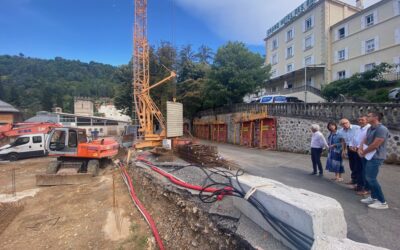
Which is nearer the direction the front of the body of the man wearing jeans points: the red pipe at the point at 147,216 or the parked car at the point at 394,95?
the red pipe

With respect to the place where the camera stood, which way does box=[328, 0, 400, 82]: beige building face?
facing the viewer and to the left of the viewer

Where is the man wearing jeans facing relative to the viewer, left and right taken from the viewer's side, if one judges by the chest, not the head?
facing to the left of the viewer

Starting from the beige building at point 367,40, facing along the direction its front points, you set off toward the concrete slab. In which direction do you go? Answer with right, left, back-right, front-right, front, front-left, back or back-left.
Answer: front-left

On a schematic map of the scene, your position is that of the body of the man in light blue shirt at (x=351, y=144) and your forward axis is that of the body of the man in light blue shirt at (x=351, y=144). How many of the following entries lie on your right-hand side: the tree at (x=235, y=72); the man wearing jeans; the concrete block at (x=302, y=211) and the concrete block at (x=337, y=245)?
1

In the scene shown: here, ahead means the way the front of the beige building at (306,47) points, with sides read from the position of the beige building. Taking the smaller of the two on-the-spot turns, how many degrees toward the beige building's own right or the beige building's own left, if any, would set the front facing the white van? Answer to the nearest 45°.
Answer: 0° — it already faces it

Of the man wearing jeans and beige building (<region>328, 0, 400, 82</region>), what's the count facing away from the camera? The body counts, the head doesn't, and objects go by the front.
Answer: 0

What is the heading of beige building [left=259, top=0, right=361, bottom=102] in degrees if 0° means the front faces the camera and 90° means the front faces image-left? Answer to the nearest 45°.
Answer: approximately 45°

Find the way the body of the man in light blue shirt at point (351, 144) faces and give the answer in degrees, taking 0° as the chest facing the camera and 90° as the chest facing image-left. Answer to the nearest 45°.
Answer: approximately 45°

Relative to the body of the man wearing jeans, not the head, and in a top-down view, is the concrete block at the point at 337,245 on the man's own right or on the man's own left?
on the man's own left

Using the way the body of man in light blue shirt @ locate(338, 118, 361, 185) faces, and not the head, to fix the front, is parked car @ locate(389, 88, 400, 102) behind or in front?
behind

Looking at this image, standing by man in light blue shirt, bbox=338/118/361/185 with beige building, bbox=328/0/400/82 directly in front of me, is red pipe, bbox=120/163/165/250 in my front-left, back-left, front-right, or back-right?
back-left

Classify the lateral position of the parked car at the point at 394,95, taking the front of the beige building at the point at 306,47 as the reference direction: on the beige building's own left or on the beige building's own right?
on the beige building's own left

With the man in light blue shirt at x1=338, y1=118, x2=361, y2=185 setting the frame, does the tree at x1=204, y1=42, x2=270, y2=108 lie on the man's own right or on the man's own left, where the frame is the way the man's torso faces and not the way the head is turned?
on the man's own right

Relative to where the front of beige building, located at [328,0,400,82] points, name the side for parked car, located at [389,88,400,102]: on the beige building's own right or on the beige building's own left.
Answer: on the beige building's own left

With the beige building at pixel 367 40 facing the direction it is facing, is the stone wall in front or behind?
in front
